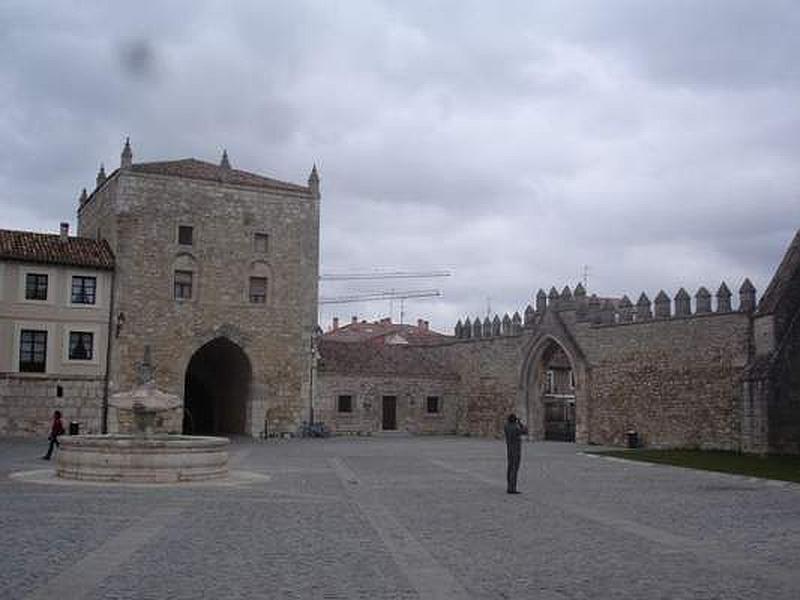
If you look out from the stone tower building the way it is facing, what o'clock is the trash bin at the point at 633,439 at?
The trash bin is roughly at 10 o'clock from the stone tower building.

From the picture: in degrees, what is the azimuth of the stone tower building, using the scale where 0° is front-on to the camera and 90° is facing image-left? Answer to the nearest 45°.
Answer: approximately 0°

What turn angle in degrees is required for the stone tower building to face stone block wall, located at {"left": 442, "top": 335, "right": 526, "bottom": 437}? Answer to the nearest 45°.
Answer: approximately 90° to its left

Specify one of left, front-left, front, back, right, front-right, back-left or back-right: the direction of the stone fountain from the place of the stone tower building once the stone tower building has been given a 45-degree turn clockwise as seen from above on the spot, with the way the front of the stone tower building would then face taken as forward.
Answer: front-left

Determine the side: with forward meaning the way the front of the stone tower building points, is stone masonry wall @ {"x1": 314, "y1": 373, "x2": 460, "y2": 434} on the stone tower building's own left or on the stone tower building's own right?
on the stone tower building's own left

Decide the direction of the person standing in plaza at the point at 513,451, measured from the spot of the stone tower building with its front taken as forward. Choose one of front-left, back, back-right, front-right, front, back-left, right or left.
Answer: front

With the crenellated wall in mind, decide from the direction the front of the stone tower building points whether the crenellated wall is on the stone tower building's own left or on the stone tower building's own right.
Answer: on the stone tower building's own left

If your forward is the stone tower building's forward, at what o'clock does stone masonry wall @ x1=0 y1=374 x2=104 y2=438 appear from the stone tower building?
The stone masonry wall is roughly at 2 o'clock from the stone tower building.
